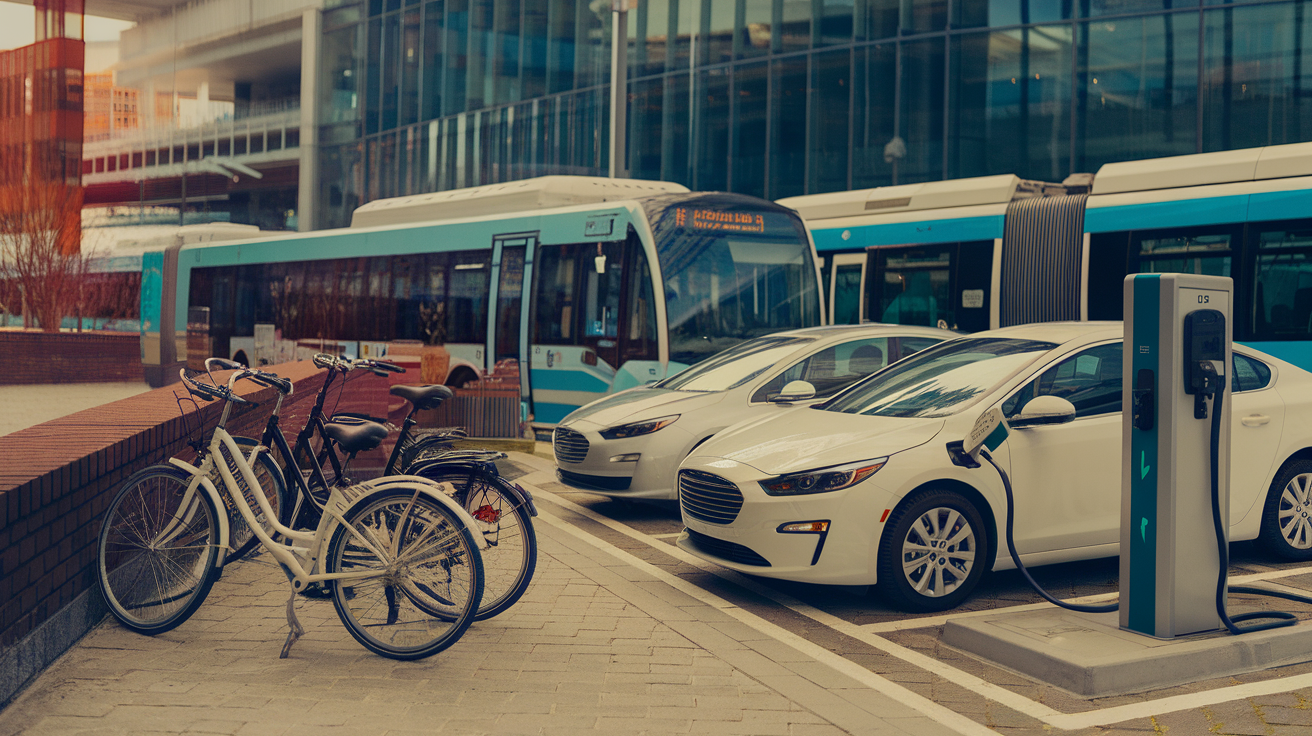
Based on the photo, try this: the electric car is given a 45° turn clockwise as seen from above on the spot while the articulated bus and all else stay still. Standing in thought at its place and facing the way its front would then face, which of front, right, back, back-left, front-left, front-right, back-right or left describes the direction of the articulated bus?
right

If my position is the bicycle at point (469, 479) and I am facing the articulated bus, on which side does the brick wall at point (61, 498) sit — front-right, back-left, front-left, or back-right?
back-left

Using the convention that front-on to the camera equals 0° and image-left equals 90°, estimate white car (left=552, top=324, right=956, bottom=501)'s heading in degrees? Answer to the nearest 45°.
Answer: approximately 45°

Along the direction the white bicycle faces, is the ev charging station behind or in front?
behind

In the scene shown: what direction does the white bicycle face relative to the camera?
to the viewer's left

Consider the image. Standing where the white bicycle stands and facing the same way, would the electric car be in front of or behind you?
behind

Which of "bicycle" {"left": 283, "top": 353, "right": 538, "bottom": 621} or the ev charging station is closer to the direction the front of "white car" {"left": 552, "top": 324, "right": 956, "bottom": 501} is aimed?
the bicycle

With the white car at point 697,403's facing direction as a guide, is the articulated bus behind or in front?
behind
